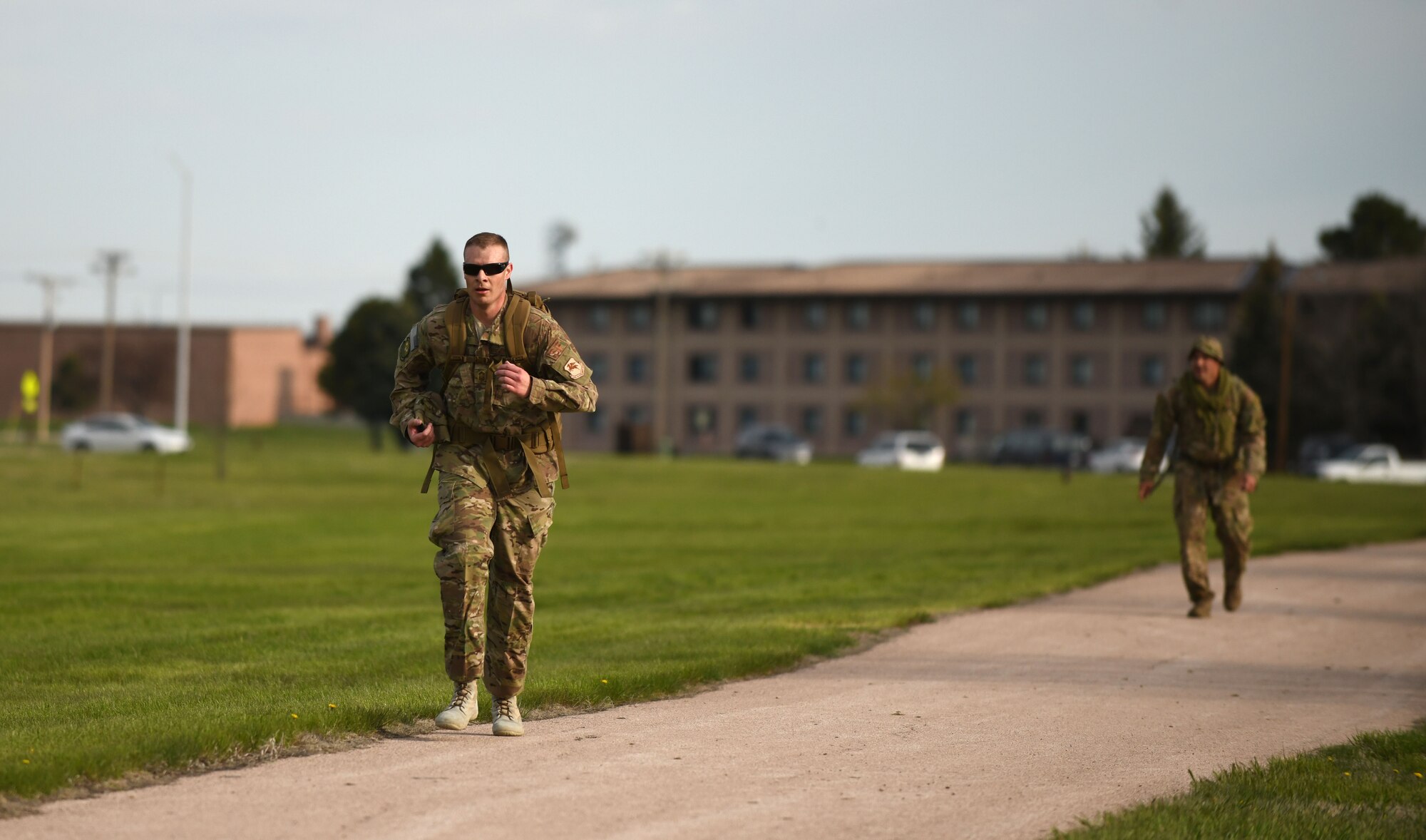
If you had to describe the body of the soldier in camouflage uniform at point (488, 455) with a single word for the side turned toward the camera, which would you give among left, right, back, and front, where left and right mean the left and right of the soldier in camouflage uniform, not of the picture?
front

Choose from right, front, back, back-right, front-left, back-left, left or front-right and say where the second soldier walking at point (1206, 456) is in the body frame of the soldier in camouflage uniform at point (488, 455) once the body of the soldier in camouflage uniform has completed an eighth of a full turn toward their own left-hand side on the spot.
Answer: left
